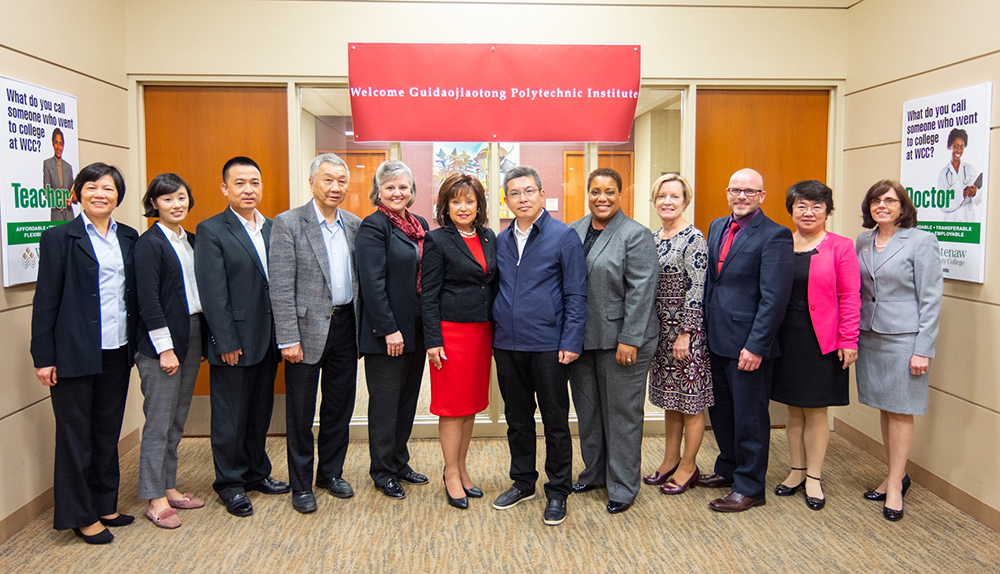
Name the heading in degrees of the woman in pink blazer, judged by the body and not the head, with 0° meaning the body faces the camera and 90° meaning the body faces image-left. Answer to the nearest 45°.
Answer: approximately 45°

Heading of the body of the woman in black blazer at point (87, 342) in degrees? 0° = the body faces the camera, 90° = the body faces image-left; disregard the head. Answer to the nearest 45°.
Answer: approximately 315°

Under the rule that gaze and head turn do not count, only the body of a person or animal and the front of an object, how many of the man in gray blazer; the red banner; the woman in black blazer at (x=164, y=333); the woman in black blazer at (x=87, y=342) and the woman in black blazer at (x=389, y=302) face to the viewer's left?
0

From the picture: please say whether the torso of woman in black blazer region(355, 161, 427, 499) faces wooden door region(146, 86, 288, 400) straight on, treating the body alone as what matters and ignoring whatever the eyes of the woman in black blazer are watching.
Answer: no

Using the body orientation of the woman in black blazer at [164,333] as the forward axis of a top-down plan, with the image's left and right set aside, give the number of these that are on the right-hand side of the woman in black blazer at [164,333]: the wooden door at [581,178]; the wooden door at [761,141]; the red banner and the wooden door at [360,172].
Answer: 0

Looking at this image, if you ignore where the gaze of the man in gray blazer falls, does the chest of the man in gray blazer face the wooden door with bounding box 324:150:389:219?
no

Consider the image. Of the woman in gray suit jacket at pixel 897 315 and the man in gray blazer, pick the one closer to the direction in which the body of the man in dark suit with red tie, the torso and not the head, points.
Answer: the man in gray blazer

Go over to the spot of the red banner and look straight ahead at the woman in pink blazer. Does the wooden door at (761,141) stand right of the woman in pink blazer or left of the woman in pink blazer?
left

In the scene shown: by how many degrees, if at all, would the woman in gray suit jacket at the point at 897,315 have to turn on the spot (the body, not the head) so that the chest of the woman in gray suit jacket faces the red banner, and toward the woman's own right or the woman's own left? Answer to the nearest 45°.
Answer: approximately 45° to the woman's own right

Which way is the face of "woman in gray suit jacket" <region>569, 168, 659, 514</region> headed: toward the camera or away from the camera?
toward the camera

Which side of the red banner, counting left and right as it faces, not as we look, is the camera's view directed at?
front

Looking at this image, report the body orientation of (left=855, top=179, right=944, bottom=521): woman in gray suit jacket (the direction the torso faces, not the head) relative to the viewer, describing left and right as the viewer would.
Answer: facing the viewer and to the left of the viewer

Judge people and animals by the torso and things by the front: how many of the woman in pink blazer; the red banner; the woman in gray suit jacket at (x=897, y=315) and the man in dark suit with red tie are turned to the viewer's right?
0

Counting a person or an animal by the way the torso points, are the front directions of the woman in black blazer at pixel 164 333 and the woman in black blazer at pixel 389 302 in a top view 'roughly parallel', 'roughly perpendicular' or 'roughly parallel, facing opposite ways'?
roughly parallel

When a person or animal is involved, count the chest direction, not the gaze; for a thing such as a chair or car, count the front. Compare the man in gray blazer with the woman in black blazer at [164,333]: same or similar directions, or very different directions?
same or similar directions
